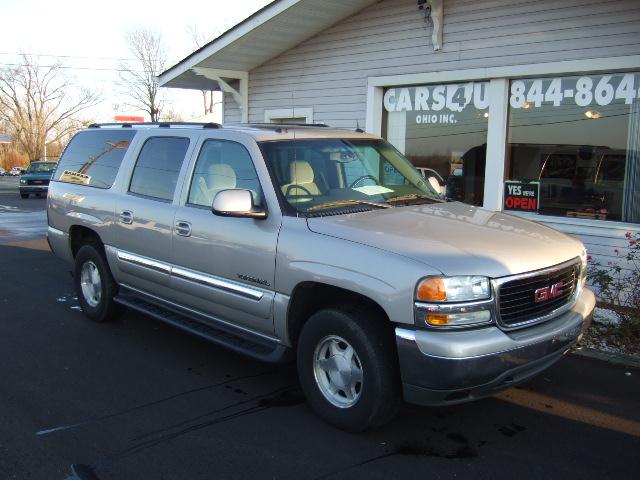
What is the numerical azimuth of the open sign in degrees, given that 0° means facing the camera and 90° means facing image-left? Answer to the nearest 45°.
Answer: approximately 0°

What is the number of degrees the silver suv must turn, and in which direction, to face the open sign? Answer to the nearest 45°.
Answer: approximately 90° to its left

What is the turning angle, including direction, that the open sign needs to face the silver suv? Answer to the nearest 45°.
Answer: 0° — it already faces it

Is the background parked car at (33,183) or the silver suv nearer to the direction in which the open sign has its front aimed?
the silver suv

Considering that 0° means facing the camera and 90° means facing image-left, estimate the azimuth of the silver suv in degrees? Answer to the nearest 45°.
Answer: approximately 315°

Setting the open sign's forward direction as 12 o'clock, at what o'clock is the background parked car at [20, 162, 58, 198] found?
The background parked car is roughly at 4 o'clock from the open sign.
